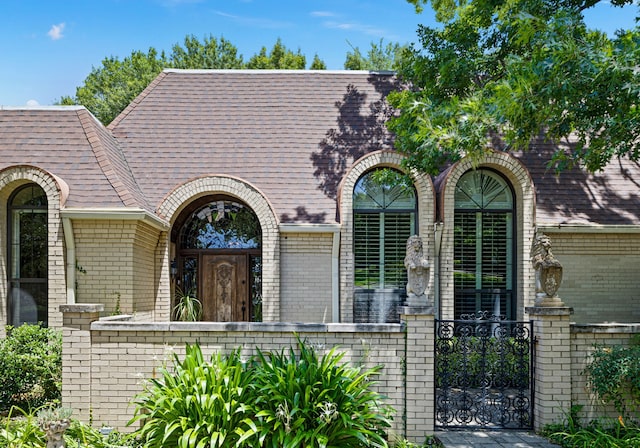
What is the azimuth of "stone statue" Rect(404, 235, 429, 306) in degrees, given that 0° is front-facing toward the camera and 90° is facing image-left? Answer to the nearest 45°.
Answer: approximately 0°

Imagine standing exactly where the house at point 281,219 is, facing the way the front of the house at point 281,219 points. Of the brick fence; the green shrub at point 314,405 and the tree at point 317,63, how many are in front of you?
2

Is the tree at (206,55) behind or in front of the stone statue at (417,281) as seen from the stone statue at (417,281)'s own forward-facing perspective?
behind

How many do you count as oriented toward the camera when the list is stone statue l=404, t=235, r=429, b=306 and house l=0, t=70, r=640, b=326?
2

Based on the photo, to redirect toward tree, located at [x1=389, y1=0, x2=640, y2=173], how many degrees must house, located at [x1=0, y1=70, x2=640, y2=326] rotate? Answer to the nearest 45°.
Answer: approximately 45° to its left

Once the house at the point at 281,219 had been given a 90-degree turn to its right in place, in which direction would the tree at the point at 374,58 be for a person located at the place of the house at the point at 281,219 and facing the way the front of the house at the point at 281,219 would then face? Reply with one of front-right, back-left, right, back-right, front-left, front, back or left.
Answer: right

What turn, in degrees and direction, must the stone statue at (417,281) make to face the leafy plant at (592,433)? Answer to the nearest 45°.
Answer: approximately 90° to its left

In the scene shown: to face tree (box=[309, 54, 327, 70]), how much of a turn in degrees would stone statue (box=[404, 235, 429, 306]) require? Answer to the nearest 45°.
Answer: approximately 180°

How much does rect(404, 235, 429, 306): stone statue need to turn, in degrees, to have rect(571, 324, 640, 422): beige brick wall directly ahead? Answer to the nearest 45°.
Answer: approximately 90° to its left

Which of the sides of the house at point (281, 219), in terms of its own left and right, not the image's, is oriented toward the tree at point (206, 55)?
back

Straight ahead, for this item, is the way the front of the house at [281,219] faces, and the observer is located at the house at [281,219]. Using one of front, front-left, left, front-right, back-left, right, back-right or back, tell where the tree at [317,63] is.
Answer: back

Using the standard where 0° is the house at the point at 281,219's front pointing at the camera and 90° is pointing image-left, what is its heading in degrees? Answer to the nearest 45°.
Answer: approximately 0°

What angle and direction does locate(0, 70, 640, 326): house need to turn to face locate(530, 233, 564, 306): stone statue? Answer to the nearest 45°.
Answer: approximately 45° to its left
